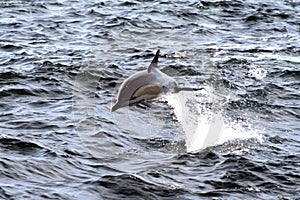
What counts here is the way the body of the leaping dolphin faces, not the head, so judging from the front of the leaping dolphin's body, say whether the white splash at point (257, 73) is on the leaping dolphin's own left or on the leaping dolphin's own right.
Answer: on the leaping dolphin's own right

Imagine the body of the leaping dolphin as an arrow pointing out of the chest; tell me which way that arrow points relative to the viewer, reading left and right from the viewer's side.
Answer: facing to the left of the viewer
